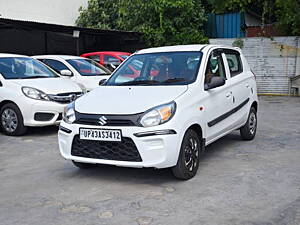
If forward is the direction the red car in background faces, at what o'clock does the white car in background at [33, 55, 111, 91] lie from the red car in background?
The white car in background is roughly at 2 o'clock from the red car in background.

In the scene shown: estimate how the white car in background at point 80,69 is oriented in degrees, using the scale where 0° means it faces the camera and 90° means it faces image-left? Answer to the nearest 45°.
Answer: approximately 315°

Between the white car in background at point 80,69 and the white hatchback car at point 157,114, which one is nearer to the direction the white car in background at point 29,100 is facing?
the white hatchback car

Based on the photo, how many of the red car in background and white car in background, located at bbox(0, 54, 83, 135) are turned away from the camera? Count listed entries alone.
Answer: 0

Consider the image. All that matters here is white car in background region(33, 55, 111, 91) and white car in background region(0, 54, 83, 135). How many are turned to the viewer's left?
0

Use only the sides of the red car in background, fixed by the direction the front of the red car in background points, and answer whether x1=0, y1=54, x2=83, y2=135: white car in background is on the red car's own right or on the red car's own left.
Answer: on the red car's own right

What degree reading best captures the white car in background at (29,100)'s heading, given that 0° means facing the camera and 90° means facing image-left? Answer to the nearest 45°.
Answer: approximately 315°

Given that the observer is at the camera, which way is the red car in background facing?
facing the viewer and to the right of the viewer

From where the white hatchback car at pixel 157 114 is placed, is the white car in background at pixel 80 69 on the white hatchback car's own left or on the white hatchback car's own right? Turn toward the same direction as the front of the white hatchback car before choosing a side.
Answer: on the white hatchback car's own right

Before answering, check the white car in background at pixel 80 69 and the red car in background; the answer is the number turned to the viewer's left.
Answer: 0
